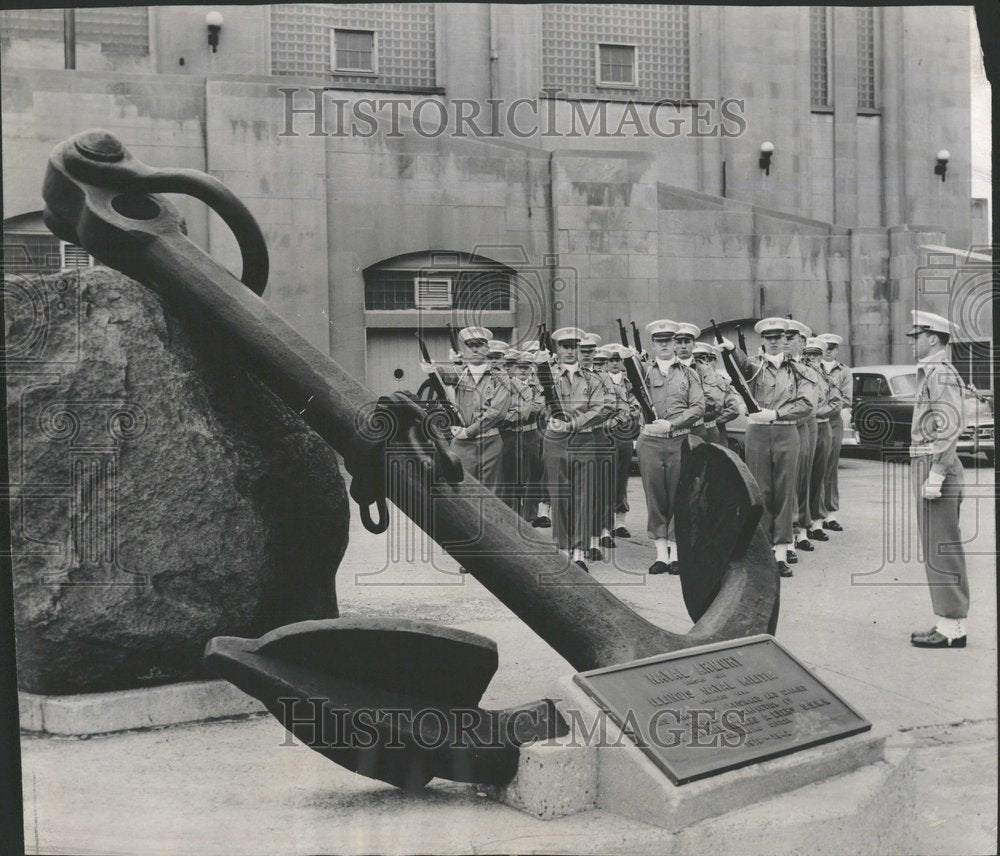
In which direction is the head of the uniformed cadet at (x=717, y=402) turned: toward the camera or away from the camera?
toward the camera

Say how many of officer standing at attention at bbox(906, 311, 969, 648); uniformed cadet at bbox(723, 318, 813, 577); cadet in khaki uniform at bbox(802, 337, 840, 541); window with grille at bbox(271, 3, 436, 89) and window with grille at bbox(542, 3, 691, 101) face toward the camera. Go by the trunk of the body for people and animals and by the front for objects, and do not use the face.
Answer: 4

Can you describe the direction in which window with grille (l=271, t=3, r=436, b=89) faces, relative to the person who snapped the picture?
facing the viewer

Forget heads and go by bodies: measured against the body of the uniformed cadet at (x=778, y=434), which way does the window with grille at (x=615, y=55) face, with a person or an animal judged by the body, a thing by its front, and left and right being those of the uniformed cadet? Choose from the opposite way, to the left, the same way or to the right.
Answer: the same way

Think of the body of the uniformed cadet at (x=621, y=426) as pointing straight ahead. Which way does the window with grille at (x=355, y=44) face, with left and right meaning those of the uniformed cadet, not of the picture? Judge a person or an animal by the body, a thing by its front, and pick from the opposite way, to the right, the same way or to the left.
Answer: the same way

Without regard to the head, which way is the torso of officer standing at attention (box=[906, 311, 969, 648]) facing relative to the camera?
to the viewer's left

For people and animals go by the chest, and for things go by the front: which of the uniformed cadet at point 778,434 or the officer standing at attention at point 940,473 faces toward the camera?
the uniformed cadet

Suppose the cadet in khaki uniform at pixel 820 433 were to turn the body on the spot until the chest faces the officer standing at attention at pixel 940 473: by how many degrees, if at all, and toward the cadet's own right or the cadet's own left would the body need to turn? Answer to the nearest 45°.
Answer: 0° — they already face them

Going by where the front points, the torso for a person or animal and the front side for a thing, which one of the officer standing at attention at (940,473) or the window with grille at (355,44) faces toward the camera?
the window with grille

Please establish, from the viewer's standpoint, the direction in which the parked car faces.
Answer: facing the viewer and to the right of the viewer

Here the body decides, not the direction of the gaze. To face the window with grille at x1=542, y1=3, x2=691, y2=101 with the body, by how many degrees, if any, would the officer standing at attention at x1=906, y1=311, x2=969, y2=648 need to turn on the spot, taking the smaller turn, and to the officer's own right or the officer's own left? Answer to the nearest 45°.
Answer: approximately 45° to the officer's own right

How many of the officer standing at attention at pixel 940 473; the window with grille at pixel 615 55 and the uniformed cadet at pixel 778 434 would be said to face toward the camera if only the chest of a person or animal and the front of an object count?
2

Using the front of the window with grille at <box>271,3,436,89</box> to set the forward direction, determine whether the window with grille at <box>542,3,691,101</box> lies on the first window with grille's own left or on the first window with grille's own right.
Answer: on the first window with grille's own left

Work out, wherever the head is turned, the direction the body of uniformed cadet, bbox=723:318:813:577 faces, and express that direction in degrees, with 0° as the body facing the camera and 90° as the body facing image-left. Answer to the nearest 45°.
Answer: approximately 0°

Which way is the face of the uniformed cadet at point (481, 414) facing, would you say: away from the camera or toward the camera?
toward the camera
